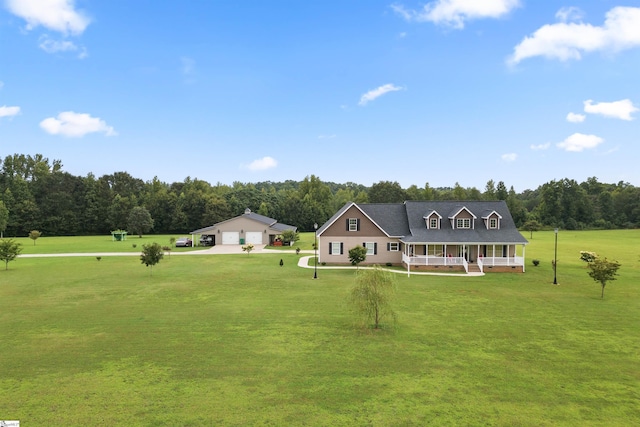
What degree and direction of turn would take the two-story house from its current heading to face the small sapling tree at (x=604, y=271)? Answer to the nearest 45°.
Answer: approximately 45° to its left

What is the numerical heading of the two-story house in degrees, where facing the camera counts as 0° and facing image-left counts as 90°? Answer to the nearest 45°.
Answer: approximately 0°

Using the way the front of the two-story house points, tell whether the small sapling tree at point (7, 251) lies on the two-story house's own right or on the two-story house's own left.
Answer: on the two-story house's own right

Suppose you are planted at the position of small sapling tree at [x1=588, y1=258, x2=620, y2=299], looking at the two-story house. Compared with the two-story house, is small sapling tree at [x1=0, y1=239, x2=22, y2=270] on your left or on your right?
left

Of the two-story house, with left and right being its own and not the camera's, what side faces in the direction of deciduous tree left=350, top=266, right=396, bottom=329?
front
